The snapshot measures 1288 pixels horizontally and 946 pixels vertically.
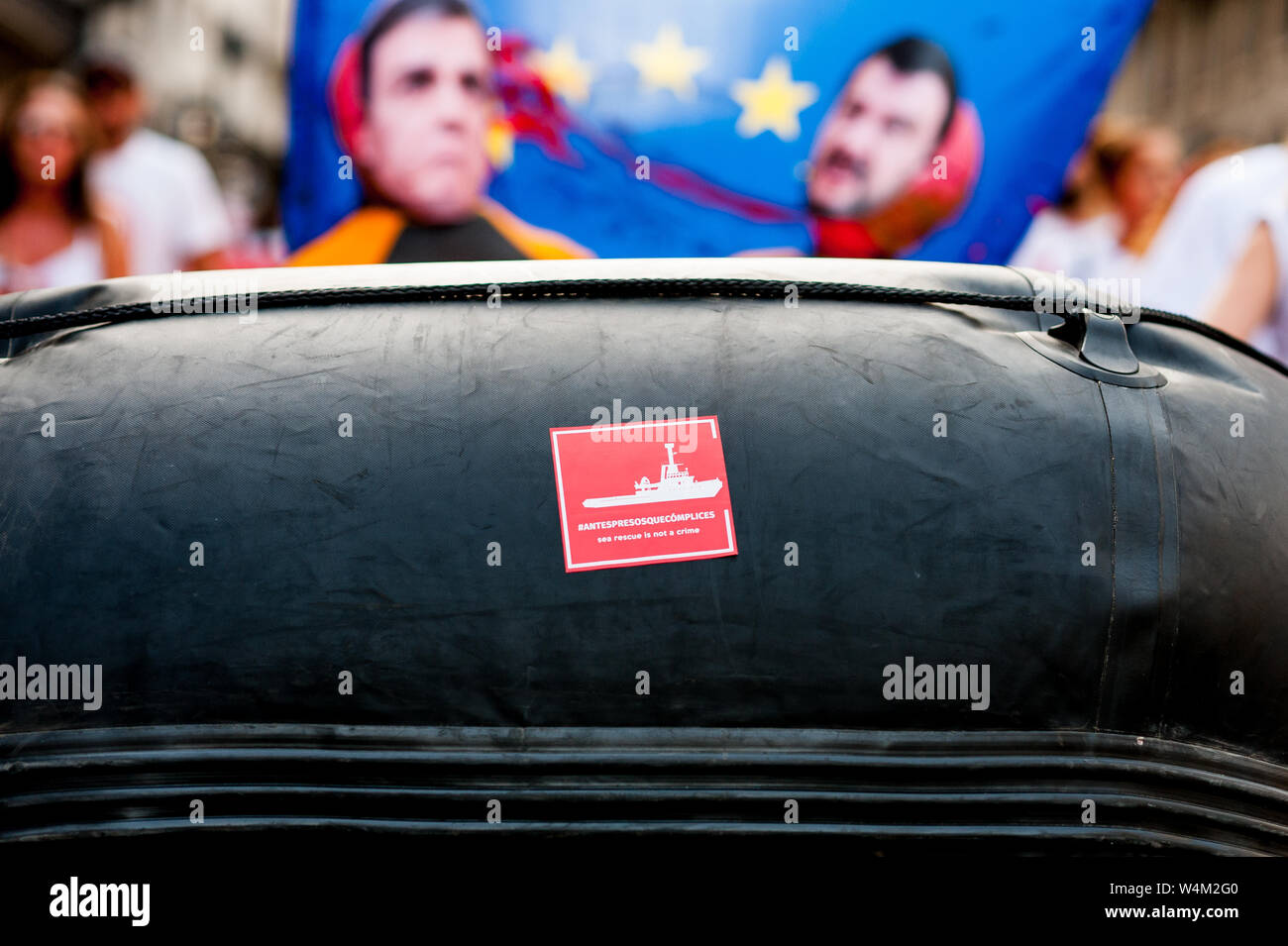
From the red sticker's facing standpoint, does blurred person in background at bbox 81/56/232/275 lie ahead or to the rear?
to the rear

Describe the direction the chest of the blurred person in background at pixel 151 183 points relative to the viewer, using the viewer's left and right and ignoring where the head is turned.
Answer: facing the viewer and to the left of the viewer

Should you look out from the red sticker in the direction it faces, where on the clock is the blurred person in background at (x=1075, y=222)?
The blurred person in background is roughly at 7 o'clock from the red sticker.

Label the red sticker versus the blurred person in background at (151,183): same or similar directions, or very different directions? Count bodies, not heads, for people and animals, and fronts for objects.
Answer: same or similar directions

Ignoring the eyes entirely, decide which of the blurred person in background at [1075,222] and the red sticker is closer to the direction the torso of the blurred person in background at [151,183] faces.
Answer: the red sticker

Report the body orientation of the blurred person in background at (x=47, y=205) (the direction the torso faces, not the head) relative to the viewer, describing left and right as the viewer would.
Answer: facing the viewer

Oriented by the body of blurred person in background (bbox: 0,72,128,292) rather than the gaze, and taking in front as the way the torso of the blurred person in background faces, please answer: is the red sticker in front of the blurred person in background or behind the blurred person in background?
in front

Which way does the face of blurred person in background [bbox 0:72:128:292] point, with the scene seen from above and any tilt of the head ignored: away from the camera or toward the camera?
toward the camera

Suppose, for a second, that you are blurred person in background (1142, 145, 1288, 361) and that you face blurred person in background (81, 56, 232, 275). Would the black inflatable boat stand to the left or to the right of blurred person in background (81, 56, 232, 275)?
left

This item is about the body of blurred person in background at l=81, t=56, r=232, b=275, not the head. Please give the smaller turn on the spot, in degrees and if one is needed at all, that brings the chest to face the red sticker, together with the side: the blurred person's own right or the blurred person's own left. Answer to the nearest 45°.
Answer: approximately 45° to the blurred person's own left

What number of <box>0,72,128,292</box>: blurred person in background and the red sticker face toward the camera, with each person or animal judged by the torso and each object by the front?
2

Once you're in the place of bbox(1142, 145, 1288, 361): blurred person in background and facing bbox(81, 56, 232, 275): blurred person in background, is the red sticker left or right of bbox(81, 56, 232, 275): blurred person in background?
left

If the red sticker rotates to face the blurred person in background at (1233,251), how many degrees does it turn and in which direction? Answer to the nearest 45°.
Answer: approximately 135° to its left

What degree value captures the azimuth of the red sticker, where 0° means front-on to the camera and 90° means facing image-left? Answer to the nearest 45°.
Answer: approximately 0°
